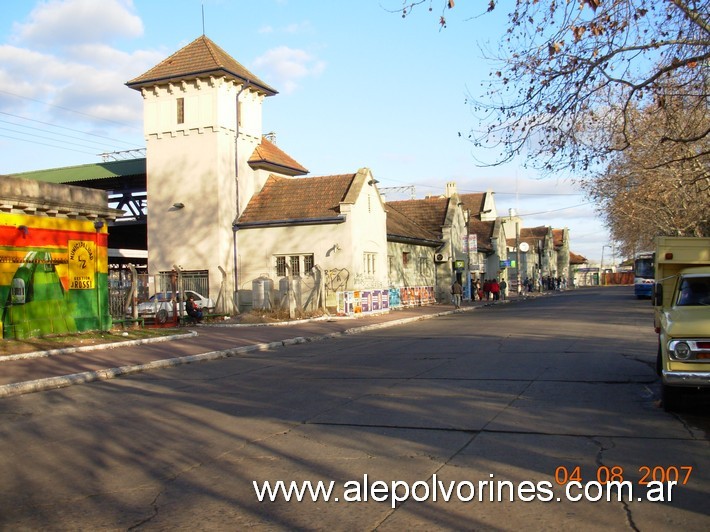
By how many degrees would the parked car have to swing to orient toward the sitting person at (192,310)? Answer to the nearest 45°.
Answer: approximately 135° to its left

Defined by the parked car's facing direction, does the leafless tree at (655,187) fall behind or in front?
behind

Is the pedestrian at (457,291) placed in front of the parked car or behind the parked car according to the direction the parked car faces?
behind

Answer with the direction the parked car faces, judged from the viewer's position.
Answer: facing the viewer and to the left of the viewer
